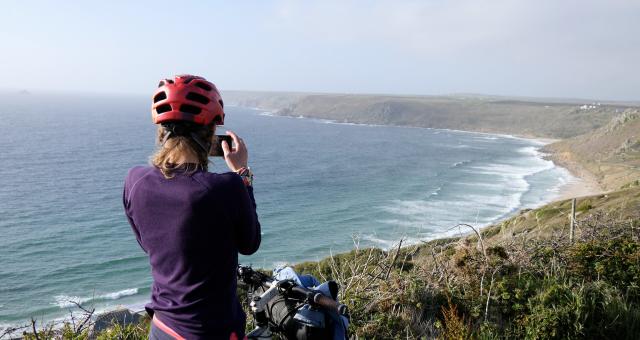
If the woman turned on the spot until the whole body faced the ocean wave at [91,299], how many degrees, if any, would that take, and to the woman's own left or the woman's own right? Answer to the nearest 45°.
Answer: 0° — they already face it

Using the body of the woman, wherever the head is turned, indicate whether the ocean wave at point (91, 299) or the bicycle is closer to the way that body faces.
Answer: the ocean wave

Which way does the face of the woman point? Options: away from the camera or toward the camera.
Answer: away from the camera

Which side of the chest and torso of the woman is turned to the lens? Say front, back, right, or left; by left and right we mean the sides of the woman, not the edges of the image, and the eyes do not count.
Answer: back

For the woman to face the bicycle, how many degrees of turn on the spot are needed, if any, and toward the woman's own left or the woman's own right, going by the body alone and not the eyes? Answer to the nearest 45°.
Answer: approximately 45° to the woman's own right
